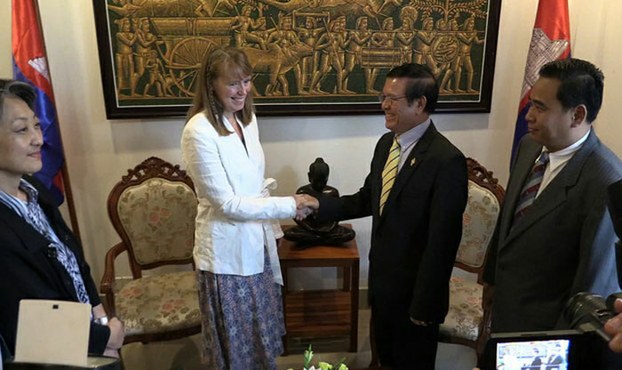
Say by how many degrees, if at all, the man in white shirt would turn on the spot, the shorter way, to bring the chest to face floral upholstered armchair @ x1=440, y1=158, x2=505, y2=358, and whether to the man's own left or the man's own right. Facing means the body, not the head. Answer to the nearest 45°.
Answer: approximately 135° to the man's own right

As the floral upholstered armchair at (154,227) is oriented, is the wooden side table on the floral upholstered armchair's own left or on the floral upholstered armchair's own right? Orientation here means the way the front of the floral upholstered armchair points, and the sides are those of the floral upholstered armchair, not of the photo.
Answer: on the floral upholstered armchair's own left

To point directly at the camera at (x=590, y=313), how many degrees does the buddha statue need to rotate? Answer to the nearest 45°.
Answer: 0° — it already faces it

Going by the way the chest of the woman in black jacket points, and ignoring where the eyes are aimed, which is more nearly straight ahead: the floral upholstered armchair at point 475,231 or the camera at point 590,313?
the camera

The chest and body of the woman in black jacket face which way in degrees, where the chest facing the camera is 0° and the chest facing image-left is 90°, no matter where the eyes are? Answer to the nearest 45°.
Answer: approximately 315°

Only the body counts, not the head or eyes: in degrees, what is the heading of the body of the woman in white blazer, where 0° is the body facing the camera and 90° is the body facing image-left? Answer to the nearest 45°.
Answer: approximately 315°

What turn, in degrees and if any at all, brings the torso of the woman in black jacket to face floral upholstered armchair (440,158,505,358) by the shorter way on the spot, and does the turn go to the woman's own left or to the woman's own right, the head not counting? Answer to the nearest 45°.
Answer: approximately 45° to the woman's own left

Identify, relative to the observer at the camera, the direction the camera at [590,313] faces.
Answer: facing to the left of the viewer

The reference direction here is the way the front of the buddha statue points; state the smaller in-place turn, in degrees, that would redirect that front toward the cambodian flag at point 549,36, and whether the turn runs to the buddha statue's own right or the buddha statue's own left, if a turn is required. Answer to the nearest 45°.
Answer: approximately 90° to the buddha statue's own left

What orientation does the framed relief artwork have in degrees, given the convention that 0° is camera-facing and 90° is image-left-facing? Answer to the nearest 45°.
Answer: approximately 0°

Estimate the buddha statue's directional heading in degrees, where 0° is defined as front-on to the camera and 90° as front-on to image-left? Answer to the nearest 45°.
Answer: approximately 0°
